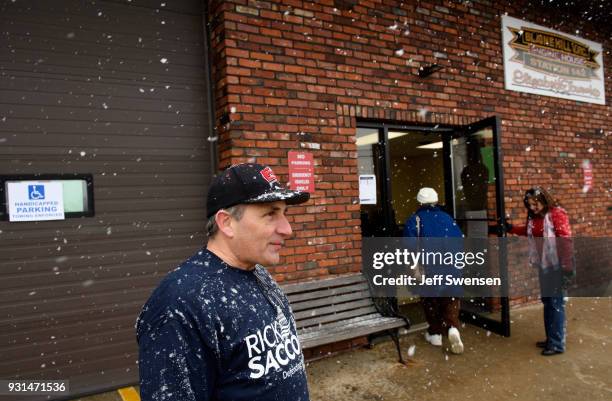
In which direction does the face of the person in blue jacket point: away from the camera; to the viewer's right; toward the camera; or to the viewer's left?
away from the camera

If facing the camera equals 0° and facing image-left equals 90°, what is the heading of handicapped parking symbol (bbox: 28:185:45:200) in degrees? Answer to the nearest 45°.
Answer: approximately 0°

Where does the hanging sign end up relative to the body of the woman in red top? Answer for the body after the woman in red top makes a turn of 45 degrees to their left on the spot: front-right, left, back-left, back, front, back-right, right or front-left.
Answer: back

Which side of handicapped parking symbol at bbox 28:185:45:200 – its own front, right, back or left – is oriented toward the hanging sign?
left

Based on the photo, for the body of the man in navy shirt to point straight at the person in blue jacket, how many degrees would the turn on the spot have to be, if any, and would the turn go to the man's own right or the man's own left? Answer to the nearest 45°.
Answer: approximately 90° to the man's own left

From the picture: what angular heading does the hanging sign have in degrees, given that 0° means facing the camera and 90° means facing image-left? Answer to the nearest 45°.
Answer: approximately 315°

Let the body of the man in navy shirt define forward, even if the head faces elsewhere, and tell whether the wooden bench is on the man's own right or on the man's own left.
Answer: on the man's own left

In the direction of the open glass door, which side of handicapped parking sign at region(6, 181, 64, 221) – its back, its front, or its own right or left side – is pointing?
left
